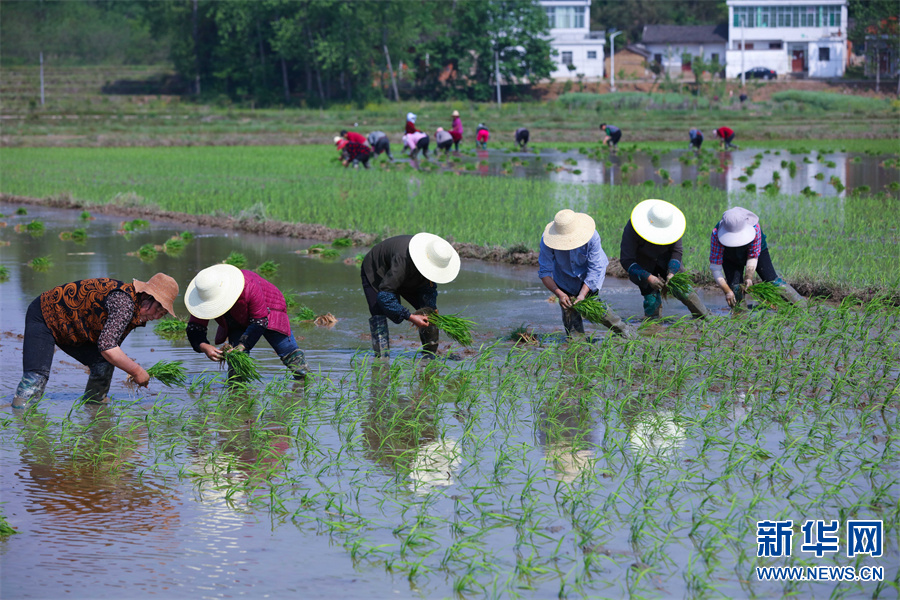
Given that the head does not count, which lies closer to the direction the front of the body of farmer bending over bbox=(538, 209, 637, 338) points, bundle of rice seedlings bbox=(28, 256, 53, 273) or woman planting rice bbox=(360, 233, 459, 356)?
the woman planting rice

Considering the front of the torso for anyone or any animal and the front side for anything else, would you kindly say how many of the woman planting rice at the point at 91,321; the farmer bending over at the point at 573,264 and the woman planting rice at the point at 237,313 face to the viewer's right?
1

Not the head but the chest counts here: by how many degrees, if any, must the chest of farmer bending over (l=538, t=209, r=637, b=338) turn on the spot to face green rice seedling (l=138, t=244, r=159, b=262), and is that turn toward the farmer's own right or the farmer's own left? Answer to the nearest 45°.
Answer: approximately 135° to the farmer's own right

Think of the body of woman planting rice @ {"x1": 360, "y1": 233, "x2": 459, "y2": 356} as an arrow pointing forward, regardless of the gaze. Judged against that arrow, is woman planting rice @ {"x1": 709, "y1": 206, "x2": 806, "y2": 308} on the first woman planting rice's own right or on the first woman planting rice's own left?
on the first woman planting rice's own left

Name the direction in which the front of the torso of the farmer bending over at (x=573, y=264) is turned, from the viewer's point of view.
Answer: toward the camera

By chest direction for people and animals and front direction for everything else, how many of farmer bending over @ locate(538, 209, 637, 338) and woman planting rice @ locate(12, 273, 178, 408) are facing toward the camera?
1

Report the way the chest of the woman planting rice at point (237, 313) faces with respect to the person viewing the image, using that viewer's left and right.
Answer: facing the viewer and to the left of the viewer

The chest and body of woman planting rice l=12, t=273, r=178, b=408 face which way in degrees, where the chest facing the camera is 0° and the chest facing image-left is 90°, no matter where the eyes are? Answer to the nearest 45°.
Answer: approximately 270°

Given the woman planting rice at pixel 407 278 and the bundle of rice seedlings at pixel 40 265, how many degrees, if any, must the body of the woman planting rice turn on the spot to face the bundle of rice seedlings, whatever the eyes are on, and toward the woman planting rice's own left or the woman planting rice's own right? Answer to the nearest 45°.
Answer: approximately 180°

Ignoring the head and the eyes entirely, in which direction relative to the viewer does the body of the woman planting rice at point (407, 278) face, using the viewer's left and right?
facing the viewer and to the right of the viewer

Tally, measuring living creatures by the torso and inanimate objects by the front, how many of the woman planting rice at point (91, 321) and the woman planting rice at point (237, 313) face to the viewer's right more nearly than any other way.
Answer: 1

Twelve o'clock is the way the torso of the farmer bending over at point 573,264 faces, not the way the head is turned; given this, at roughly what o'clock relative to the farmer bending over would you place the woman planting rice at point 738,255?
The woman planting rice is roughly at 8 o'clock from the farmer bending over.

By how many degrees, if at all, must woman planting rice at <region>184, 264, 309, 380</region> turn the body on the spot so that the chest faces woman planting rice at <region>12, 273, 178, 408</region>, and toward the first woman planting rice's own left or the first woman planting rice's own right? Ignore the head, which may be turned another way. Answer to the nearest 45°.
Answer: approximately 45° to the first woman planting rice's own right
